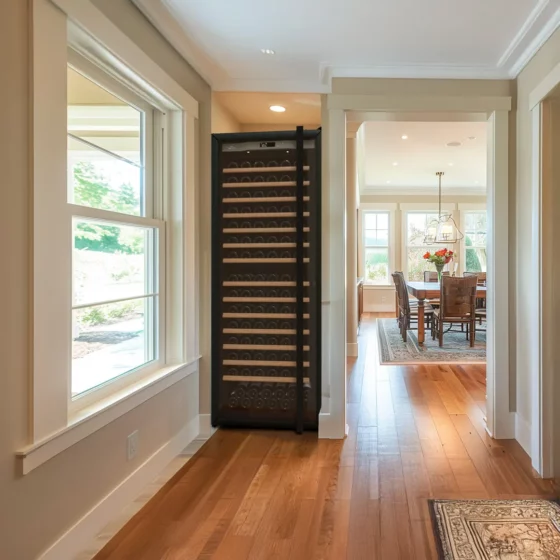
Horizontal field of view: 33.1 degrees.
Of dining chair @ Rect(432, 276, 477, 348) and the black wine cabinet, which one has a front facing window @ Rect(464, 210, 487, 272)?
the dining chair

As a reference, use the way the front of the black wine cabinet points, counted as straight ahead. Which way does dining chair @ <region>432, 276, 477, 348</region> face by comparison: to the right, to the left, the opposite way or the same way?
the opposite way

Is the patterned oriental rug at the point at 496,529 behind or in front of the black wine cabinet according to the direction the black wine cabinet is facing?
in front

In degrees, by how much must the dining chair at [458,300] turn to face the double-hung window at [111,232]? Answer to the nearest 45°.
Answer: approximately 180°

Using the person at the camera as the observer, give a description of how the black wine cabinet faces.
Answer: facing the viewer

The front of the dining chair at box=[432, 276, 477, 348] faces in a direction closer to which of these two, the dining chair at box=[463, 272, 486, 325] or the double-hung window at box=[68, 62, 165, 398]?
the dining chair

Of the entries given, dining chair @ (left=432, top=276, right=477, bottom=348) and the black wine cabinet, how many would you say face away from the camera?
1

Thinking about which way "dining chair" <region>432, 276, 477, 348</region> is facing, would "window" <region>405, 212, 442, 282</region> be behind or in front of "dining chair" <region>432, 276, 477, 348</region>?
in front

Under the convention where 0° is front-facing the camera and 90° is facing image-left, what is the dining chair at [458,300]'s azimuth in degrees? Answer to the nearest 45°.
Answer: approximately 180°

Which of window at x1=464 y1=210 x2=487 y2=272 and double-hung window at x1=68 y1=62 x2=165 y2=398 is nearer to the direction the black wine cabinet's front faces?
the double-hung window

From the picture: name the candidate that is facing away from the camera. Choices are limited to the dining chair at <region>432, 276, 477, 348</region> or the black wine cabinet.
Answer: the dining chair

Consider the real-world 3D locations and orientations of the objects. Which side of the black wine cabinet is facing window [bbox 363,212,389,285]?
back

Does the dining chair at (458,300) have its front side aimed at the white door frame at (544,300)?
no
